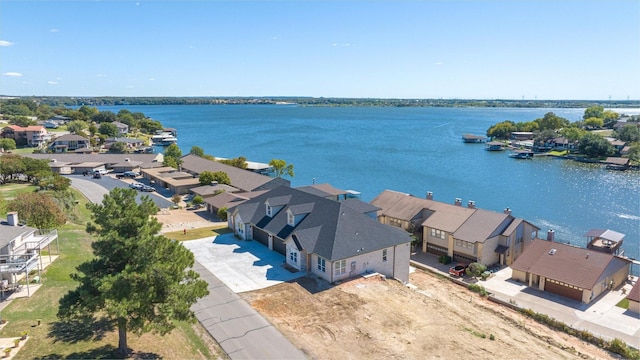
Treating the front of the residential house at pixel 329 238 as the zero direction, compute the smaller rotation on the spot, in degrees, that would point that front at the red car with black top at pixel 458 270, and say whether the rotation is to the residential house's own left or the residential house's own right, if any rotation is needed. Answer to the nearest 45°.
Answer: approximately 135° to the residential house's own left

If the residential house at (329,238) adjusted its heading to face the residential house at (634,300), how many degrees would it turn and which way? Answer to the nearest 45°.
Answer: approximately 135° to its left

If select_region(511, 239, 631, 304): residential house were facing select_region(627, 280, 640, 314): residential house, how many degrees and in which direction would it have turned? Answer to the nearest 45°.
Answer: approximately 90° to its left

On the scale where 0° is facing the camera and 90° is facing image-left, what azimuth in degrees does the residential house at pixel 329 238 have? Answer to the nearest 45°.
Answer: approximately 45°

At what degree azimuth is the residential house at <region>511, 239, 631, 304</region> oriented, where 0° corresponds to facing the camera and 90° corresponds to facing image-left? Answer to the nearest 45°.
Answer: approximately 45°
